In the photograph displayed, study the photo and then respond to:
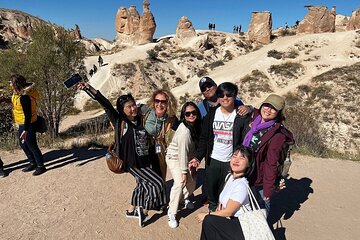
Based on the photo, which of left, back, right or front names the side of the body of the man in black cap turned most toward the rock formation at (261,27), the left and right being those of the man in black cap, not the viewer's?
back

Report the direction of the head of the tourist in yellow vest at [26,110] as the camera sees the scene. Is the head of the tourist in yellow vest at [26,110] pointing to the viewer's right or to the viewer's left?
to the viewer's left

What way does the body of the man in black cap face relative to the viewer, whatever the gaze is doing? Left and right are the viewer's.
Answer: facing the viewer

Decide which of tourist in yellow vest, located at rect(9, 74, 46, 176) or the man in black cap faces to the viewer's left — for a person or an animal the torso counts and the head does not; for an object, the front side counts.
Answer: the tourist in yellow vest

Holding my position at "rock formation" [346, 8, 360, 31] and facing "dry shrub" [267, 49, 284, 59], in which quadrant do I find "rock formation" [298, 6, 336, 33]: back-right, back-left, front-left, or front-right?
front-right

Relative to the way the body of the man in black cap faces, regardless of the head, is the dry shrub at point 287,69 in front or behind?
behind

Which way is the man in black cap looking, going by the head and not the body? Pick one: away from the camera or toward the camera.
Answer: toward the camera

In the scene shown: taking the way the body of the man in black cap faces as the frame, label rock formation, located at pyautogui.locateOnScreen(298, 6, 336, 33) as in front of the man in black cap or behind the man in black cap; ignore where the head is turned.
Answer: behind
